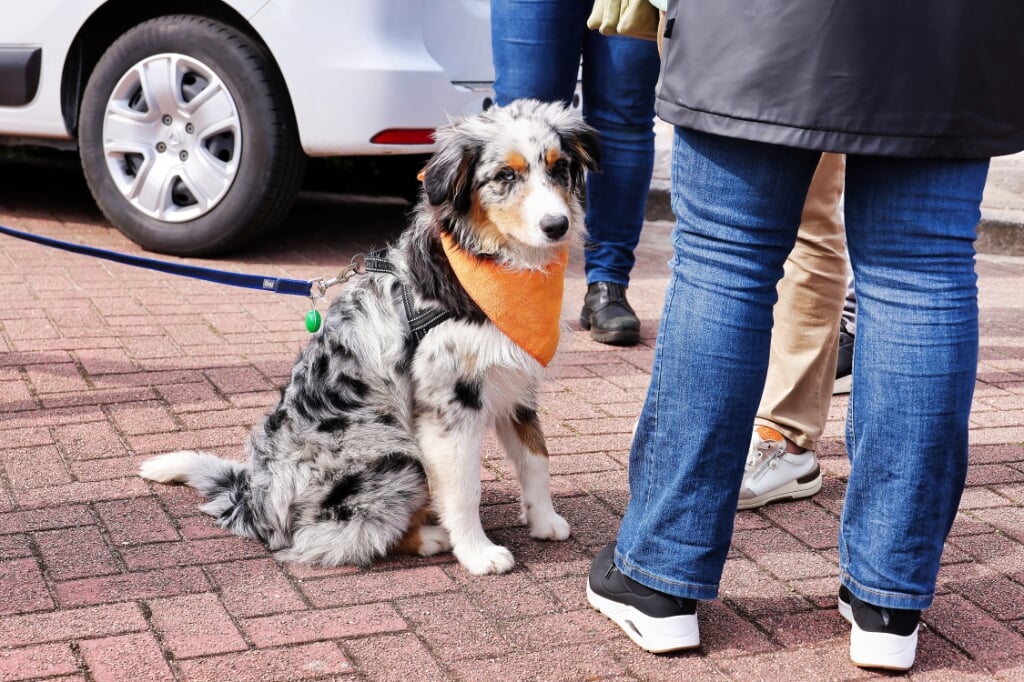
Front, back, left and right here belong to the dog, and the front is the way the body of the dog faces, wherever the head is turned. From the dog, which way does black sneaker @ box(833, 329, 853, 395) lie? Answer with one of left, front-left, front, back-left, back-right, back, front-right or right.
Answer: left

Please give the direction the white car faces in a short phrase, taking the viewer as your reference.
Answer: facing away from the viewer and to the left of the viewer

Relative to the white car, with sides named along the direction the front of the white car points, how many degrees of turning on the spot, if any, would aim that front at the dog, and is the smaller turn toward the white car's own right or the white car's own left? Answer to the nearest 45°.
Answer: approximately 135° to the white car's own left

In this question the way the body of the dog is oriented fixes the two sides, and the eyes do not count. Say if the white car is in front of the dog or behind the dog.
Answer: behind

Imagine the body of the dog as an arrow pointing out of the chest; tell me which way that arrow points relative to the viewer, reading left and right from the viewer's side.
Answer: facing the viewer and to the right of the viewer

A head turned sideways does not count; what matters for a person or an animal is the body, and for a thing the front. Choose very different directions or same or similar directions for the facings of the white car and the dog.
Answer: very different directions

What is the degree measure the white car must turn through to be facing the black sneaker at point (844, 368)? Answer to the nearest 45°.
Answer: approximately 180°
